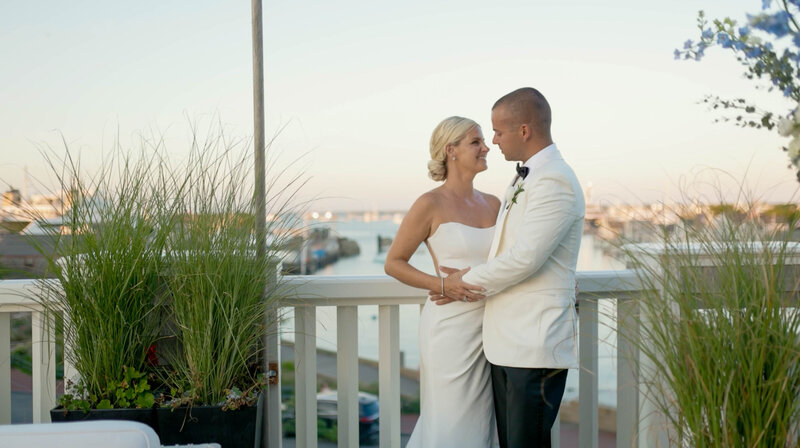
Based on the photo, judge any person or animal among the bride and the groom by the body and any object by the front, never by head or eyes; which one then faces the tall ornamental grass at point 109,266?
the groom

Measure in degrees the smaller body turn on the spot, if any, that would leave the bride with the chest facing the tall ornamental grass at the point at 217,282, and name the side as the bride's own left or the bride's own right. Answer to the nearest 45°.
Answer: approximately 135° to the bride's own right

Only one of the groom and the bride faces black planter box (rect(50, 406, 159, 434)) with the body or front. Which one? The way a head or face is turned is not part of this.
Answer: the groom

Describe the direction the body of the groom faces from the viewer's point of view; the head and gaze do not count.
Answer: to the viewer's left

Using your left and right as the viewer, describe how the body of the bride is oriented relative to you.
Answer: facing the viewer and to the right of the viewer

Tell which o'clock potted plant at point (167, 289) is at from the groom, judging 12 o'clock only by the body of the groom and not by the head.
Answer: The potted plant is roughly at 12 o'clock from the groom.

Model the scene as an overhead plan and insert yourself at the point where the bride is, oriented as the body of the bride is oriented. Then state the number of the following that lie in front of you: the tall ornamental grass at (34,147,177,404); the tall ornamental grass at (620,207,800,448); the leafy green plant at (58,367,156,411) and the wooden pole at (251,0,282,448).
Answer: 1

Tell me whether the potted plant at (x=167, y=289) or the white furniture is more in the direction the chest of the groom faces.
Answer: the potted plant

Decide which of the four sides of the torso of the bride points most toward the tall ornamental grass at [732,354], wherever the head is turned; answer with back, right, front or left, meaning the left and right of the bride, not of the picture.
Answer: front

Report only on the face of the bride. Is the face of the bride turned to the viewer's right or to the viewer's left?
to the viewer's right

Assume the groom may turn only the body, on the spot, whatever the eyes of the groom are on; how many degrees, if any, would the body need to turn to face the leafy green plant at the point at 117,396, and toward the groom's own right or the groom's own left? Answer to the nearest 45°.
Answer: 0° — they already face it

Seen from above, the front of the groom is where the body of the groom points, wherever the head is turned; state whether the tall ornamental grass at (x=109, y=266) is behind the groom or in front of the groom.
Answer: in front

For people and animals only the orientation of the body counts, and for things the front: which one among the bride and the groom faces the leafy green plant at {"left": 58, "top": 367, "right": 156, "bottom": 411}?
the groom

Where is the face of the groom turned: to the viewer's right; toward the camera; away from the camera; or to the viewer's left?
to the viewer's left

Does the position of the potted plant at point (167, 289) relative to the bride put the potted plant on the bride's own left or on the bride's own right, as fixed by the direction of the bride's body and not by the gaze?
on the bride's own right
